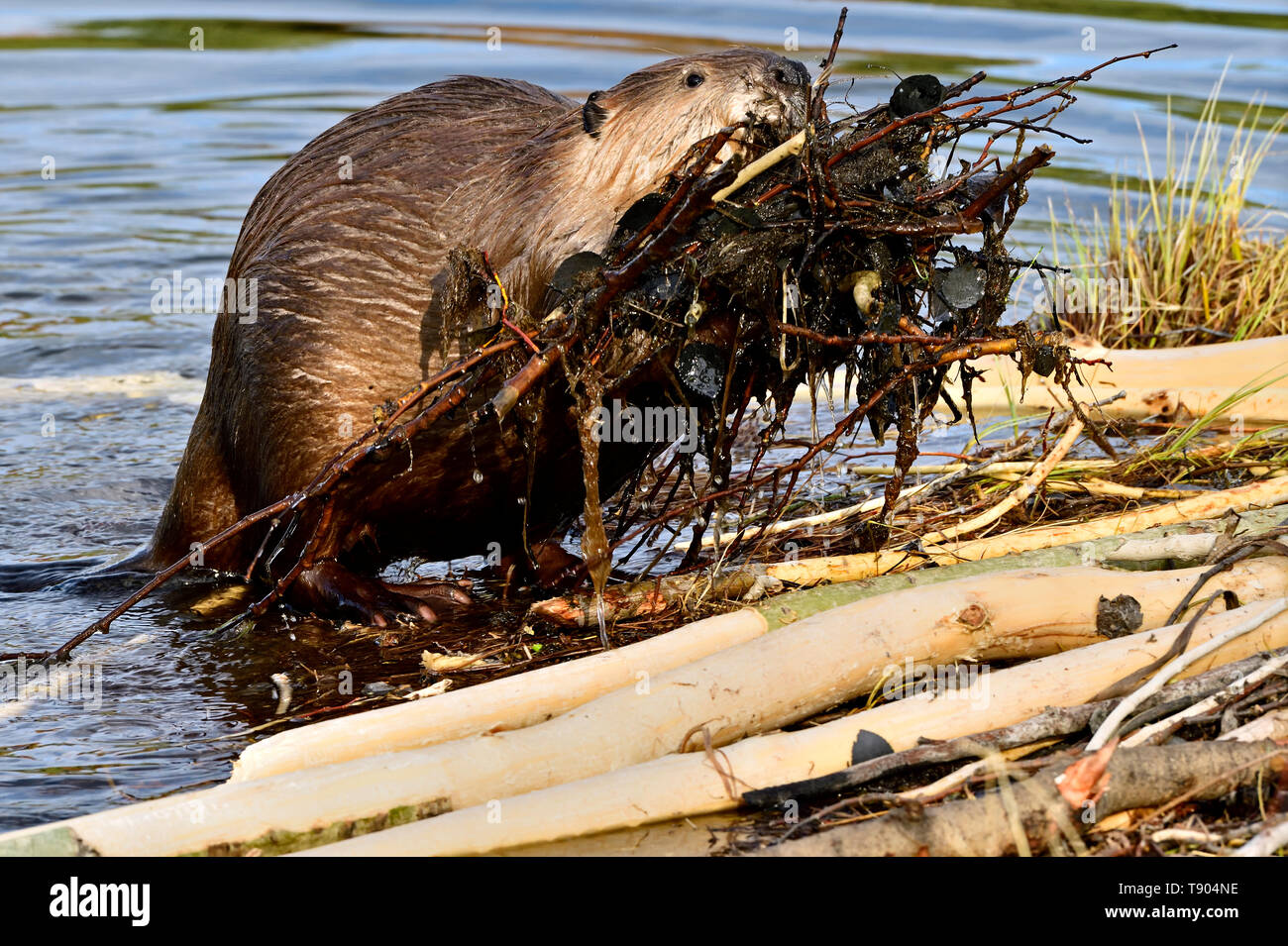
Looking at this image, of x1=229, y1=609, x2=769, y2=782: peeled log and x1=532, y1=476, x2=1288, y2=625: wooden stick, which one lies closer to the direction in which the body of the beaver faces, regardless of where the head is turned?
the wooden stick

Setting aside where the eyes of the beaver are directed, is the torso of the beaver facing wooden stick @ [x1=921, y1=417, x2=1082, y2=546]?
yes

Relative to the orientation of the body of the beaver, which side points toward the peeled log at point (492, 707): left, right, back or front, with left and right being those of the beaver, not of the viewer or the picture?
right

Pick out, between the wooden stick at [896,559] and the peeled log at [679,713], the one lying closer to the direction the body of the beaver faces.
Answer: the wooden stick

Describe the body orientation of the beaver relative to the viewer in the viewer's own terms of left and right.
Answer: facing to the right of the viewer

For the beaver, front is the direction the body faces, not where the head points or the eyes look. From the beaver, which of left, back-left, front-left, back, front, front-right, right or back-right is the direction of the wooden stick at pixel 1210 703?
front-right

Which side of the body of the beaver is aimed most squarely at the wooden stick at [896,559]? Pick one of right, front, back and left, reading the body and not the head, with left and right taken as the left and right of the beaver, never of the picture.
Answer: front
